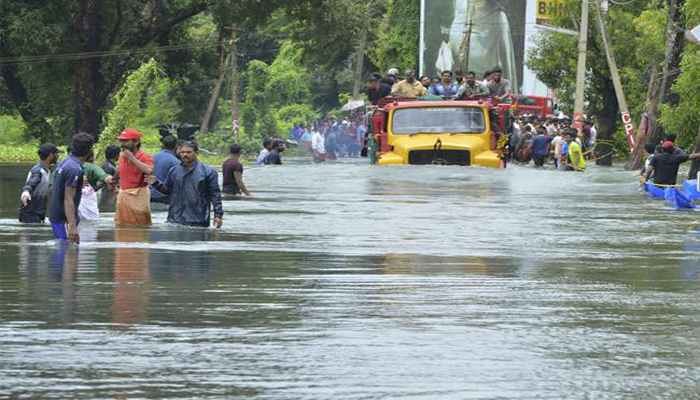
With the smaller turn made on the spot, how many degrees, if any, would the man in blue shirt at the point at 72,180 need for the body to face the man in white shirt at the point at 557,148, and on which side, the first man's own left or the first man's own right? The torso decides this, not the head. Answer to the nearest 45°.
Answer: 0° — they already face them

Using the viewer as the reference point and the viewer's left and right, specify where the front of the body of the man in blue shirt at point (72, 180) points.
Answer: facing away from the viewer and to the right of the viewer

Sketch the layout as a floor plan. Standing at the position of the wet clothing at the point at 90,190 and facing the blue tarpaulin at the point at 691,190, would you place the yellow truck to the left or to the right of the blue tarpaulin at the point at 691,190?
left

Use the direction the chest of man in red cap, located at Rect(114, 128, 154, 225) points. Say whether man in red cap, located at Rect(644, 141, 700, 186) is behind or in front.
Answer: behind

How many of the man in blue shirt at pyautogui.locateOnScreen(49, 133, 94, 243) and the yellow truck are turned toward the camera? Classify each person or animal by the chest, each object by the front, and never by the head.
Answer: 1

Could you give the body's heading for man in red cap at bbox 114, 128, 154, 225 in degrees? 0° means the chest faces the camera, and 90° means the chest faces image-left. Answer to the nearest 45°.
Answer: approximately 45°

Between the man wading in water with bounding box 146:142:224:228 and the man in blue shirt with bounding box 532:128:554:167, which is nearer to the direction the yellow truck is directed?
the man wading in water
